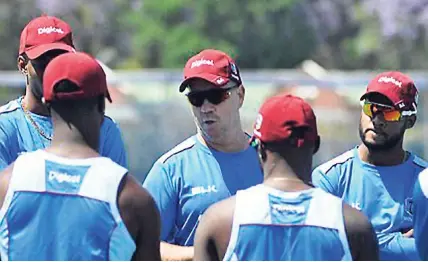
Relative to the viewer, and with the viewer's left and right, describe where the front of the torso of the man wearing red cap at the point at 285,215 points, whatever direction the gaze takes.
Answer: facing away from the viewer

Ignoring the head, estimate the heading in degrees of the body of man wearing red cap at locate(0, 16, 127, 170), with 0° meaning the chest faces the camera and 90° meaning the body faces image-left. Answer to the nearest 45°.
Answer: approximately 315°

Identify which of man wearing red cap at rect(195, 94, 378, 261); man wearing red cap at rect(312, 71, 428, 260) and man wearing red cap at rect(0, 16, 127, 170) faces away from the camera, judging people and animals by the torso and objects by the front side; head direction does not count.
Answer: man wearing red cap at rect(195, 94, 378, 261)

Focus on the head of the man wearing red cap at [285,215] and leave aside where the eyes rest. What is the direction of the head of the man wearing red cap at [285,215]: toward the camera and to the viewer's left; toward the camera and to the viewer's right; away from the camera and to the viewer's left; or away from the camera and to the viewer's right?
away from the camera and to the viewer's left

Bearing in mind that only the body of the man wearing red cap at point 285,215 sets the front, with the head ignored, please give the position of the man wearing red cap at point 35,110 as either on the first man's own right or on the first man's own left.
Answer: on the first man's own left

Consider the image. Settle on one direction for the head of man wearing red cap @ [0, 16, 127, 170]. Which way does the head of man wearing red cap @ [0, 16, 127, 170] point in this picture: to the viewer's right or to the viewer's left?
to the viewer's right

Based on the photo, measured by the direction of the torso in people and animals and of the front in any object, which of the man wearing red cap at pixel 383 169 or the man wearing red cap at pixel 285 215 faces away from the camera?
the man wearing red cap at pixel 285 215

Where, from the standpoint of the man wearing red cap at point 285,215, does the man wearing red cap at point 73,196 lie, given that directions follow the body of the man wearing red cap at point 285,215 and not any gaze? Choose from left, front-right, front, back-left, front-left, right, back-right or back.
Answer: left

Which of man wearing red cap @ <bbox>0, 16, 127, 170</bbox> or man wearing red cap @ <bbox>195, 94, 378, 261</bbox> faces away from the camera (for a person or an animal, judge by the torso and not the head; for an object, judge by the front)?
man wearing red cap @ <bbox>195, 94, 378, 261</bbox>

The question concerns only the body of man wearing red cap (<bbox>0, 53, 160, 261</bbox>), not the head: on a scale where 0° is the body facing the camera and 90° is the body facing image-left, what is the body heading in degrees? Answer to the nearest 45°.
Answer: approximately 180°

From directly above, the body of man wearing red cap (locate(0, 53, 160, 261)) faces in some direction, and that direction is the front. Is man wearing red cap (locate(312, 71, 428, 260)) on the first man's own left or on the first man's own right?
on the first man's own right
